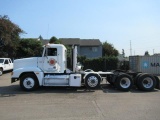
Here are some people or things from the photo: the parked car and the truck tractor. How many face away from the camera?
0

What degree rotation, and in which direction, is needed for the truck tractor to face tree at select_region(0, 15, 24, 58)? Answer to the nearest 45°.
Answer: approximately 45° to its right

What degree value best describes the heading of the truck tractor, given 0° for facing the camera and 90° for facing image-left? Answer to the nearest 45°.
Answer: approximately 90°

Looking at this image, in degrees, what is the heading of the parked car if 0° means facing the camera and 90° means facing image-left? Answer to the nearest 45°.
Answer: approximately 45°

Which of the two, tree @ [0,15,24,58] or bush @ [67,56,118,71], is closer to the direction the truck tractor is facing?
the tree

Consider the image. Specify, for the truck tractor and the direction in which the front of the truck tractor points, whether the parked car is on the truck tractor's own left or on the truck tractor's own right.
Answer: on the truck tractor's own right

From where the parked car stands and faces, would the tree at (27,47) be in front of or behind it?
behind
